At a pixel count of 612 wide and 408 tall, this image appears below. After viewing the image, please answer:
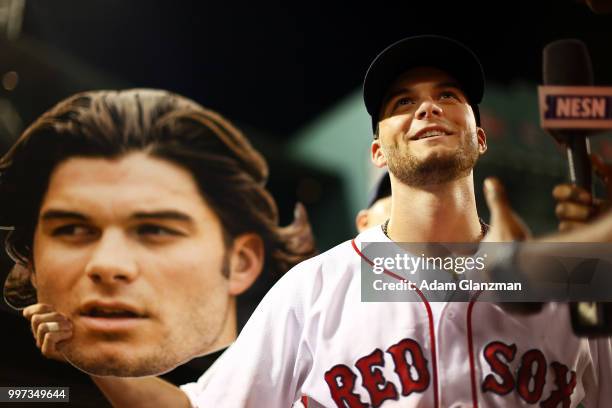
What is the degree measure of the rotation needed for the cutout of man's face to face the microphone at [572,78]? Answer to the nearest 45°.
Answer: approximately 90° to its left

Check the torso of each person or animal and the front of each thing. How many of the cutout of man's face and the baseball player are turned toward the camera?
2

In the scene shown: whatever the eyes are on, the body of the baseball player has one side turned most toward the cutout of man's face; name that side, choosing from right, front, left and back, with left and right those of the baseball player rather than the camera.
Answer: right

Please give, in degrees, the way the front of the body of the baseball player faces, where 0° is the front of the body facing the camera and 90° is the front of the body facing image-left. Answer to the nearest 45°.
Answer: approximately 0°

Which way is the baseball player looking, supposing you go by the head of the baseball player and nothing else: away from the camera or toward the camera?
toward the camera

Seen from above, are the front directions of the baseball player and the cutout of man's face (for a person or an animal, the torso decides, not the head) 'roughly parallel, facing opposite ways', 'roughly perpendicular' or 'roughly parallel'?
roughly parallel
